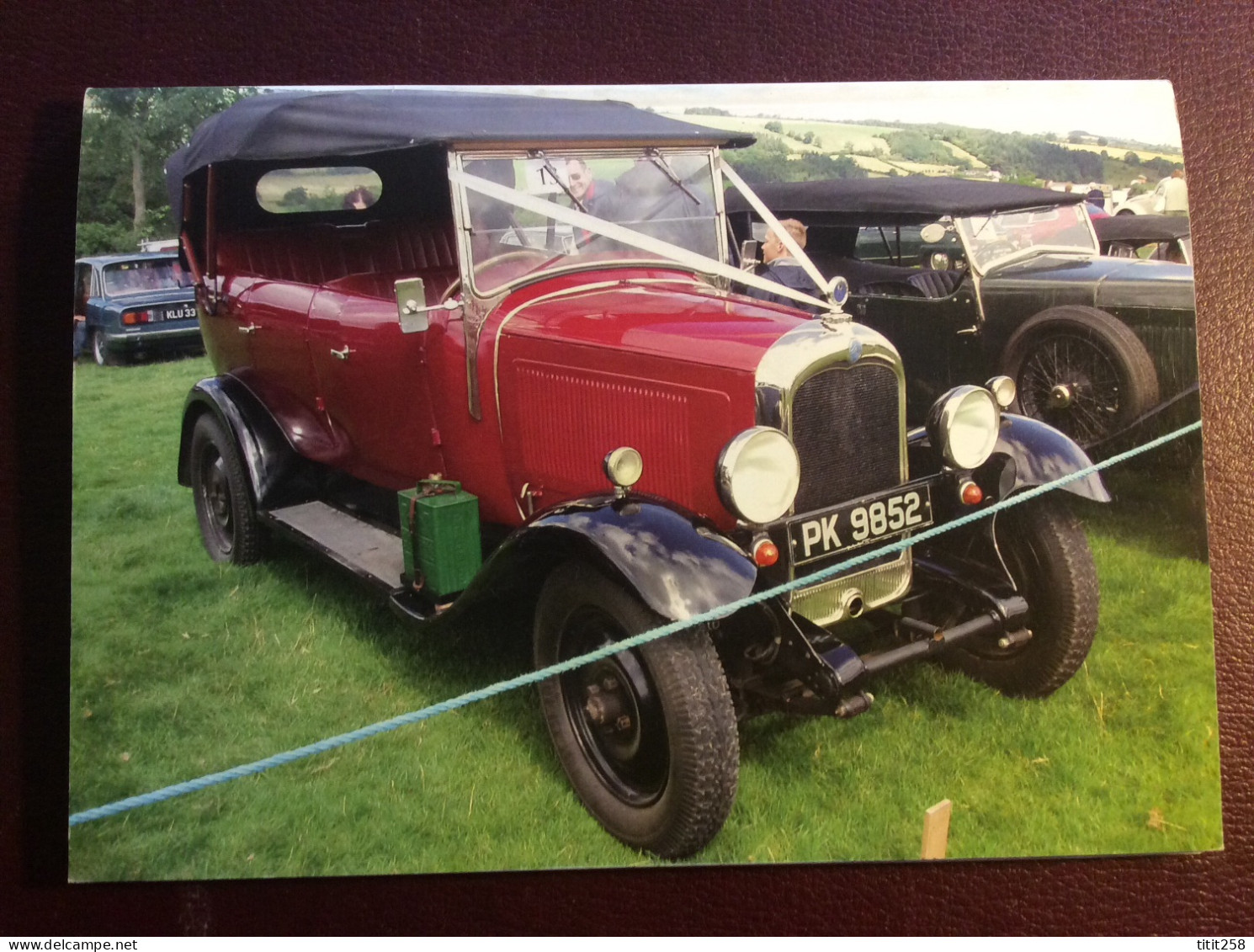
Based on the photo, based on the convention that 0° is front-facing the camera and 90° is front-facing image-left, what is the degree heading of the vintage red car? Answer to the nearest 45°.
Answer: approximately 315°

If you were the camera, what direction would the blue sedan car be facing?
facing away from the viewer and to the left of the viewer

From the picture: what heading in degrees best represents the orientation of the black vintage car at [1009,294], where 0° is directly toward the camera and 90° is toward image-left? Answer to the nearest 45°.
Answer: approximately 315°

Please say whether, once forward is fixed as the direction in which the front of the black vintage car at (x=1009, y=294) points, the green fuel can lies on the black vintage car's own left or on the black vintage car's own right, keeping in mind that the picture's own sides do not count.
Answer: on the black vintage car's own right
